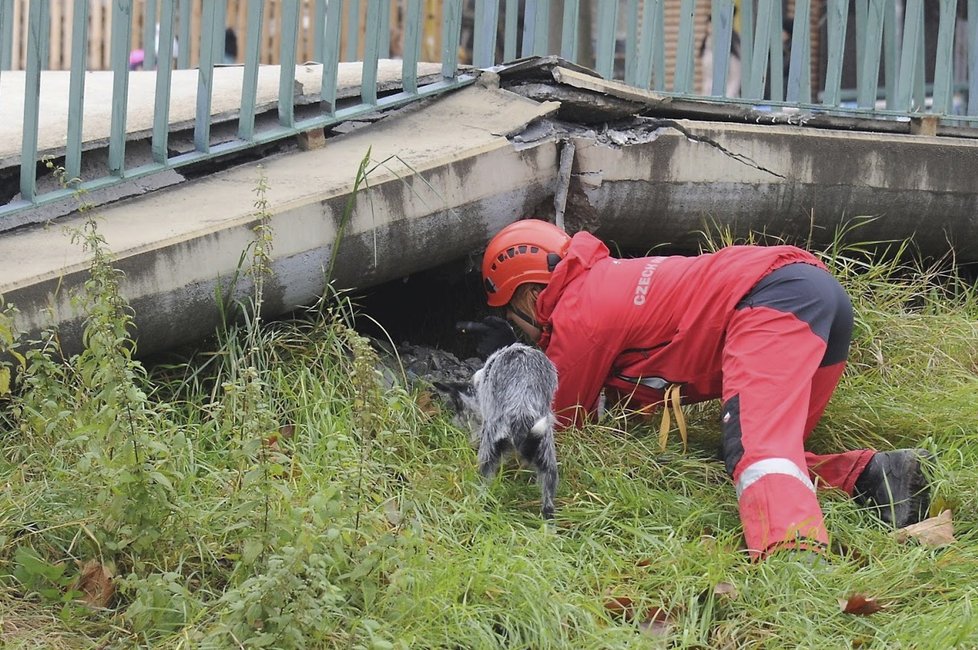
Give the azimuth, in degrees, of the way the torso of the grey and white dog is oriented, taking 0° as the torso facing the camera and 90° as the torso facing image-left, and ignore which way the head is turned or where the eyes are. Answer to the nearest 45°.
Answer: approximately 135°

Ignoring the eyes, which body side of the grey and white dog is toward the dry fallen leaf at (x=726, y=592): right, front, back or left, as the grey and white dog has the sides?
back

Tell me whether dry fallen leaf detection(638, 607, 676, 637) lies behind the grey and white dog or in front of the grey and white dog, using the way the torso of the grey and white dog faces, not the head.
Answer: behind
